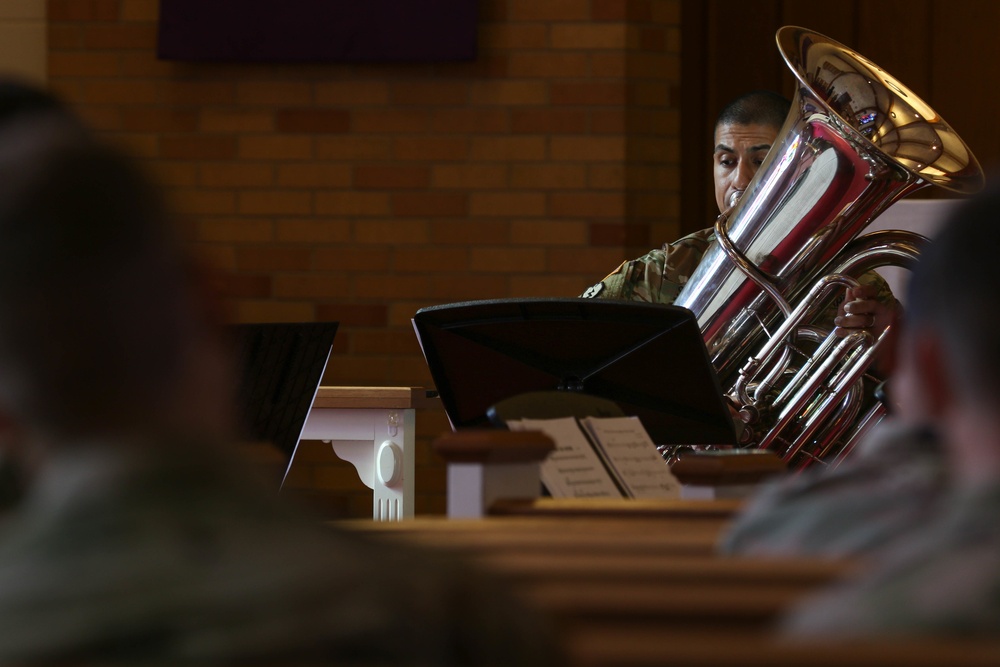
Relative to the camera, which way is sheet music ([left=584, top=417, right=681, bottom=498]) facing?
toward the camera
